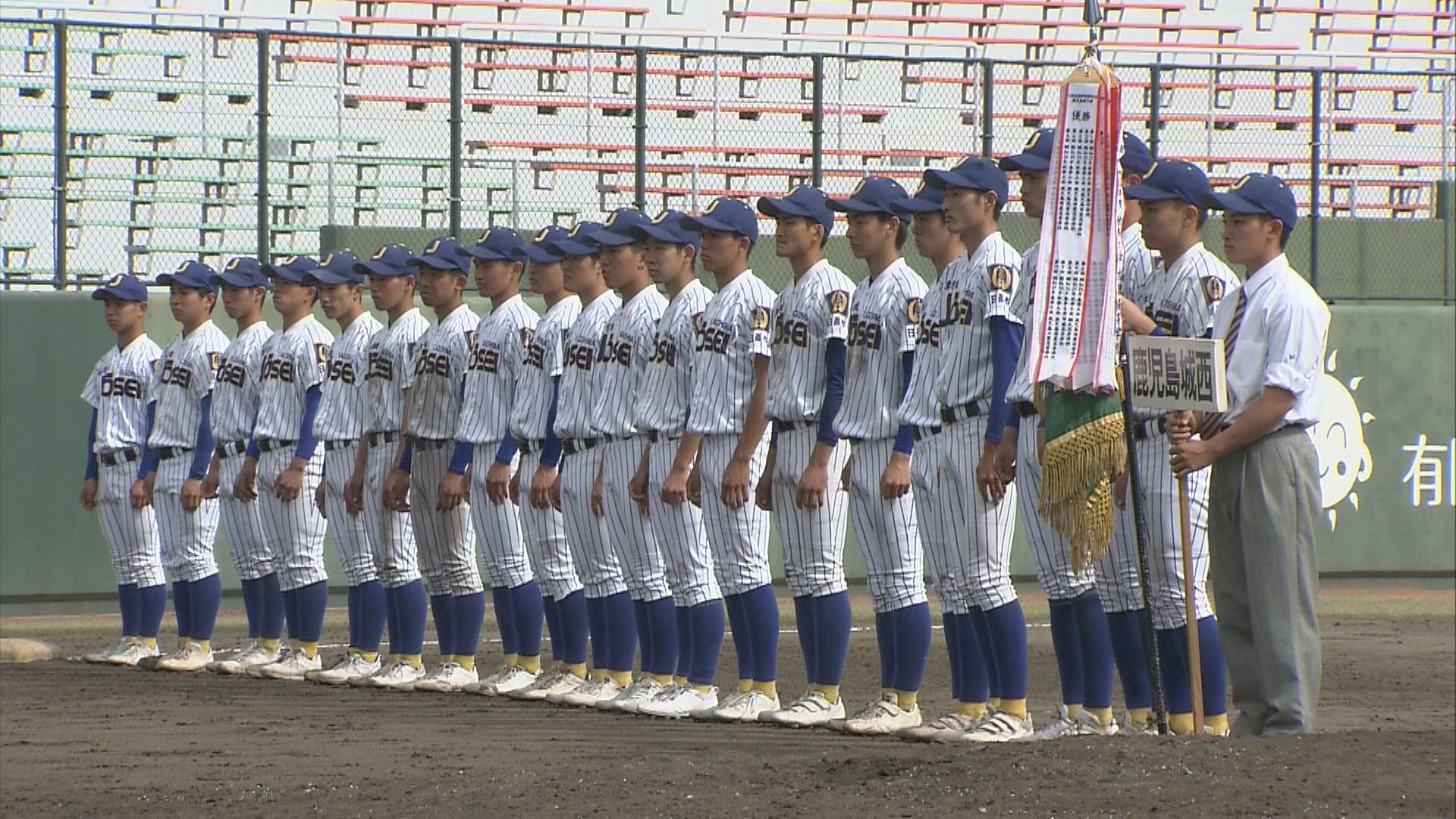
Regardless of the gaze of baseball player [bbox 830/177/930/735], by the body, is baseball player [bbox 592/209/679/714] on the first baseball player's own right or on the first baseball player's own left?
on the first baseball player's own right

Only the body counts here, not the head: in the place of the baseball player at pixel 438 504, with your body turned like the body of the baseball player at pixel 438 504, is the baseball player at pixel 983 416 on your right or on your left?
on your left

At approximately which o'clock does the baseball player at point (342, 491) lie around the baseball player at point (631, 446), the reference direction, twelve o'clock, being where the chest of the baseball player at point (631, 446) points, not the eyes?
the baseball player at point (342, 491) is roughly at 3 o'clock from the baseball player at point (631, 446).

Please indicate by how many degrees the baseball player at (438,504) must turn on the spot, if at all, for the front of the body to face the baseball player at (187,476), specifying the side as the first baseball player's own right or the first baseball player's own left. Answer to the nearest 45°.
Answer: approximately 90° to the first baseball player's own right

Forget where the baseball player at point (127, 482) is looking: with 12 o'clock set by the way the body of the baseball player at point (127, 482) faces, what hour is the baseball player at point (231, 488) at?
the baseball player at point (231, 488) is roughly at 9 o'clock from the baseball player at point (127, 482).

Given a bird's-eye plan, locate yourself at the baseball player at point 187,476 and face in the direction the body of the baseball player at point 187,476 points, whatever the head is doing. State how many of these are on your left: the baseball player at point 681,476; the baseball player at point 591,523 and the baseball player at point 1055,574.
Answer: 3

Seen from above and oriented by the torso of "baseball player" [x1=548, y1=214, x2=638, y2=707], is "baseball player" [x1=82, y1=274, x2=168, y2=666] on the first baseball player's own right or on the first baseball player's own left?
on the first baseball player's own right

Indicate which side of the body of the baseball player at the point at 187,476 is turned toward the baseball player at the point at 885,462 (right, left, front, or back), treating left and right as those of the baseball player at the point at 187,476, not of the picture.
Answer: left

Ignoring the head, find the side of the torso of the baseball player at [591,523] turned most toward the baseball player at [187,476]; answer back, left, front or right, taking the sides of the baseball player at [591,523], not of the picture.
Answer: right

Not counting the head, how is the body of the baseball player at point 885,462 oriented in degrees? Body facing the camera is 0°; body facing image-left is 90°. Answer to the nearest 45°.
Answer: approximately 45°

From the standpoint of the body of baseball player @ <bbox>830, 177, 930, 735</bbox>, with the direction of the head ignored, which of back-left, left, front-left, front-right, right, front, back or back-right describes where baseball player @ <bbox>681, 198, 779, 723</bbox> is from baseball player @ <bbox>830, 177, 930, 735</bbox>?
right
